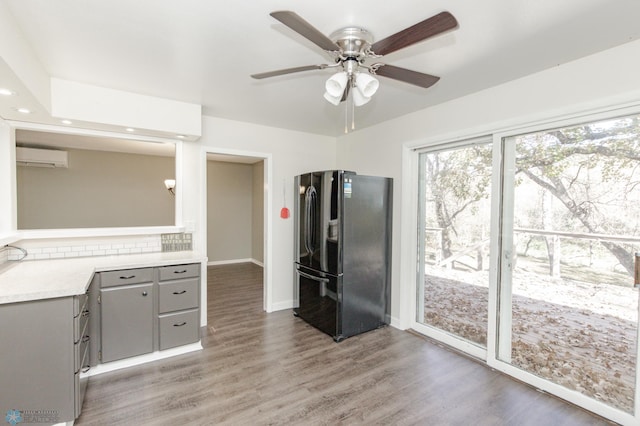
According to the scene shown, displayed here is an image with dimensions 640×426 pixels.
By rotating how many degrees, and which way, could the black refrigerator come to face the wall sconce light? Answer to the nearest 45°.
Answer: approximately 45° to its right

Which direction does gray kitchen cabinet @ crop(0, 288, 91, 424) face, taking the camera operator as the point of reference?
facing to the right of the viewer

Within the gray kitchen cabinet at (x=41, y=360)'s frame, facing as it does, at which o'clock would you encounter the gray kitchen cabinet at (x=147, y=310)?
the gray kitchen cabinet at (x=147, y=310) is roughly at 11 o'clock from the gray kitchen cabinet at (x=41, y=360).

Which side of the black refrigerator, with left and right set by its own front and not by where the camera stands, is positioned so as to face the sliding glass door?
left

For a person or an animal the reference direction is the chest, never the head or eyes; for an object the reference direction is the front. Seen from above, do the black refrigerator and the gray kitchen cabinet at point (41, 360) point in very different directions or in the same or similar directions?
very different directions

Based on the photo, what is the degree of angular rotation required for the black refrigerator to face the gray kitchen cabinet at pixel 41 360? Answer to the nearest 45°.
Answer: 0° — it already faces it

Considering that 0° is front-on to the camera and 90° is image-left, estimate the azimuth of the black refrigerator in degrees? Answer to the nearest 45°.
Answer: approximately 45°
